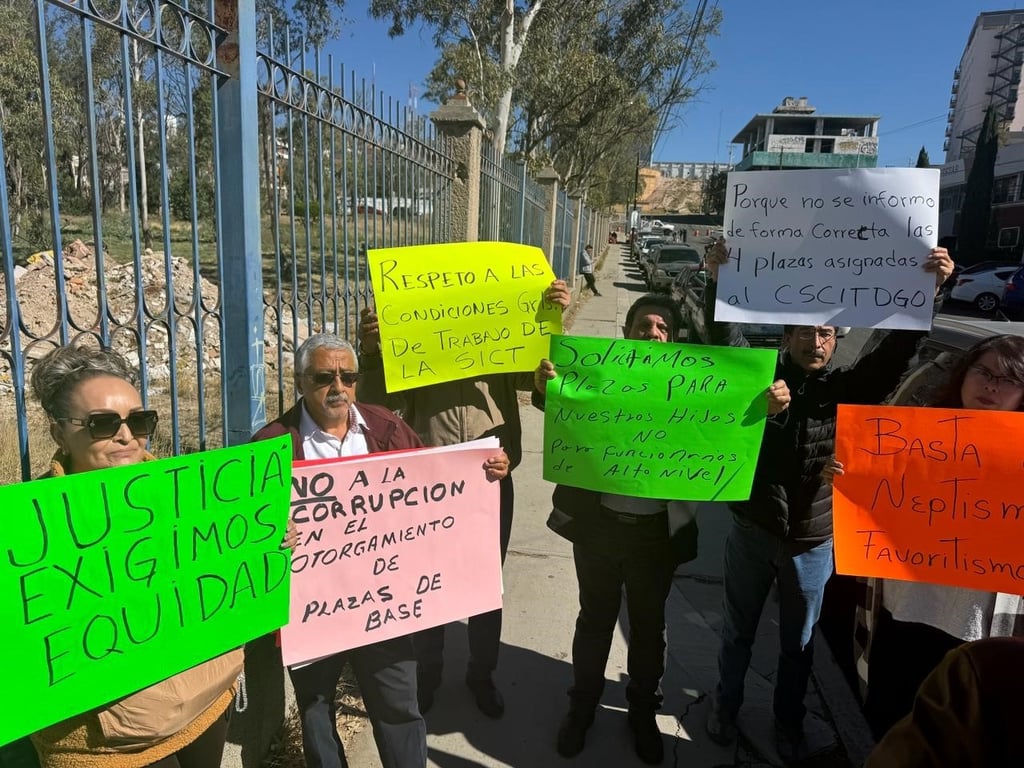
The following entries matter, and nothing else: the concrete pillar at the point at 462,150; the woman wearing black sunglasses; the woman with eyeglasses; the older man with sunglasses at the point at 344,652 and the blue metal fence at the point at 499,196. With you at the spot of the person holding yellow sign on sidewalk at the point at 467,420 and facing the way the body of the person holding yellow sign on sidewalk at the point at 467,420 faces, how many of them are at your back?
2

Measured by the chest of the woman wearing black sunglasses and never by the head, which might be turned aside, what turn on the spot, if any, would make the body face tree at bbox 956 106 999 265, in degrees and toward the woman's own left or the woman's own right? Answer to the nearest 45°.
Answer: approximately 90° to the woman's own left

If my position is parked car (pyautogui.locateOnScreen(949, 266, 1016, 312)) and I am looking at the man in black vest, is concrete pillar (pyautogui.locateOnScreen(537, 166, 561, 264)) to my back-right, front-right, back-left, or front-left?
front-right

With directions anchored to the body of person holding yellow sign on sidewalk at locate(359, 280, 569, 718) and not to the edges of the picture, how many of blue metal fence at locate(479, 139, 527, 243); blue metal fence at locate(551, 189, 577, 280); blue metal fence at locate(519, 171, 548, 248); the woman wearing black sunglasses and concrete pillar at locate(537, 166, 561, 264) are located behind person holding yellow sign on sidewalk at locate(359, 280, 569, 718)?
4

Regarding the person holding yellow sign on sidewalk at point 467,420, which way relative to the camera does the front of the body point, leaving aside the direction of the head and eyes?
toward the camera

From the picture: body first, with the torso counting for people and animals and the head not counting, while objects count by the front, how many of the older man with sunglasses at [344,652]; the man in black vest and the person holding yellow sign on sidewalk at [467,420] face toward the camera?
3

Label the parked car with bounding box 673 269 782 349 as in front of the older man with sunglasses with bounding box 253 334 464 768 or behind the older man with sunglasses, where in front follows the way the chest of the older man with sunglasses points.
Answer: behind

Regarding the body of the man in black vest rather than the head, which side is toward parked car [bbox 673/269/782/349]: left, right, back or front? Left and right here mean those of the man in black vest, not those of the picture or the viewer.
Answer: back

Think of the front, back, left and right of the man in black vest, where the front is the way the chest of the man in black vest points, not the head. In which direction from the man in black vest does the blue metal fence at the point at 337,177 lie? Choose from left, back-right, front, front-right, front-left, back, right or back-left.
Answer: right

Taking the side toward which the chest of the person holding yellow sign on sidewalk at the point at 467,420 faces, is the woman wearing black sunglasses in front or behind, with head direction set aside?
in front

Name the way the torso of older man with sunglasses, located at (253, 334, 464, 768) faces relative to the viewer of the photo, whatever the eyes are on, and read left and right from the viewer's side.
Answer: facing the viewer

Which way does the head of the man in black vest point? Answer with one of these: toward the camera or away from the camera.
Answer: toward the camera

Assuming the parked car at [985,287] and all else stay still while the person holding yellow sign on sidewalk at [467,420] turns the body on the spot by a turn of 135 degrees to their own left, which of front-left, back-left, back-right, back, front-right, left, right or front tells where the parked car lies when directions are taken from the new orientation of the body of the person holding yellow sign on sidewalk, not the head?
front

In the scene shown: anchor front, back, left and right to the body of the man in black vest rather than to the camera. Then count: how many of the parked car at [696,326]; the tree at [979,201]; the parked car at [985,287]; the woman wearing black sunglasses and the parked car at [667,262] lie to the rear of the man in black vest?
4

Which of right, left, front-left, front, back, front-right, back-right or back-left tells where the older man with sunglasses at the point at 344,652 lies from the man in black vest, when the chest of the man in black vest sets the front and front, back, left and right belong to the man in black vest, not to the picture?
front-right

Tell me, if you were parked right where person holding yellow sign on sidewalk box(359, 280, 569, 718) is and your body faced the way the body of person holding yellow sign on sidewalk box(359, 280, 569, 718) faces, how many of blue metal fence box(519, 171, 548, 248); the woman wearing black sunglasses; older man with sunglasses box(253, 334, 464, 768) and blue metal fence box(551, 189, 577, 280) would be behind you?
2

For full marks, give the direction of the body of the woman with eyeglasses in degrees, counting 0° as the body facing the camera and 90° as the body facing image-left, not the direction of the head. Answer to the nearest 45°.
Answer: approximately 45°
